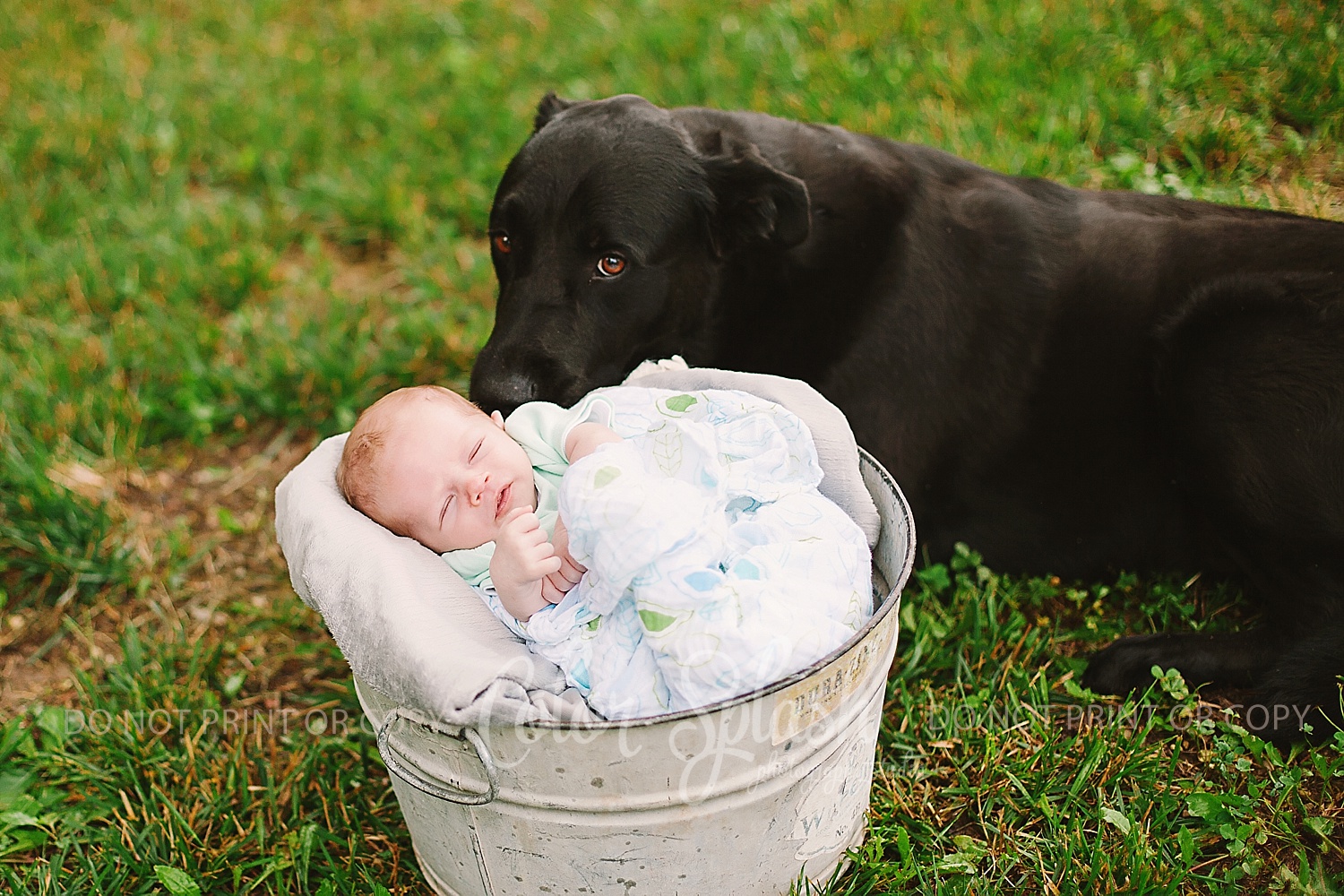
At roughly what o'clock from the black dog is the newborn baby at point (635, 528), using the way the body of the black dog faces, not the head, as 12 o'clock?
The newborn baby is roughly at 10 o'clock from the black dog.

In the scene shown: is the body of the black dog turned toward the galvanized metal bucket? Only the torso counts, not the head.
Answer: no

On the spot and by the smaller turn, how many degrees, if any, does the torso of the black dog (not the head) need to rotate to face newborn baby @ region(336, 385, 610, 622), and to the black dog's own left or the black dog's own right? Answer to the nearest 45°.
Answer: approximately 45° to the black dog's own left

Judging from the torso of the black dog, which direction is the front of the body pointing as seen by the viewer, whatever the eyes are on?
to the viewer's left
